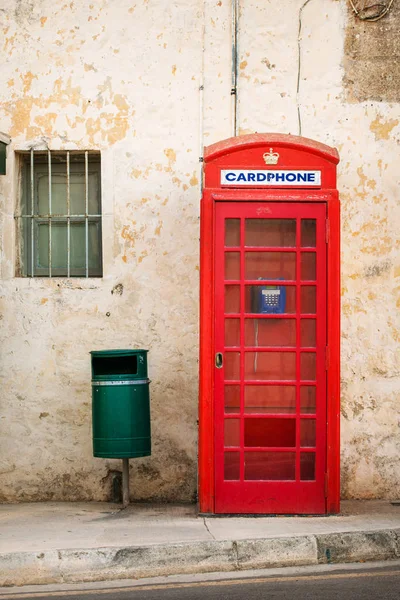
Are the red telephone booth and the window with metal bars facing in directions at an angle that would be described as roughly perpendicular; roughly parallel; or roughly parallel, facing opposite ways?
roughly parallel

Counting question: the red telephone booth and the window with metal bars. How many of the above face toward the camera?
2

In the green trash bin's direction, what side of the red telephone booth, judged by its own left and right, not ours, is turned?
right

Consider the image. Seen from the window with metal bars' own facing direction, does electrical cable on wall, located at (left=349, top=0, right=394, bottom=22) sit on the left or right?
on its left

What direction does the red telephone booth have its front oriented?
toward the camera

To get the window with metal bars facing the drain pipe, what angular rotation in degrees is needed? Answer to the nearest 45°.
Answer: approximately 90° to its left

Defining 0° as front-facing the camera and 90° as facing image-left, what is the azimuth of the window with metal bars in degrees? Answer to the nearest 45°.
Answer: approximately 0°

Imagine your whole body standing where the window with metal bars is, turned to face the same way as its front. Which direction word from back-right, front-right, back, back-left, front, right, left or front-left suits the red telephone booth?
front-left

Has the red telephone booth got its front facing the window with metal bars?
no
